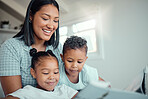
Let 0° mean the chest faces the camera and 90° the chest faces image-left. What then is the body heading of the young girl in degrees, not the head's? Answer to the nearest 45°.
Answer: approximately 315°

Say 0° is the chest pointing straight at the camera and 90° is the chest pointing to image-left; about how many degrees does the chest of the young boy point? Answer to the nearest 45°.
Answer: approximately 0°

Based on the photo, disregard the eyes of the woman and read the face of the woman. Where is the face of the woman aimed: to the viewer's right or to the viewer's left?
to the viewer's right
